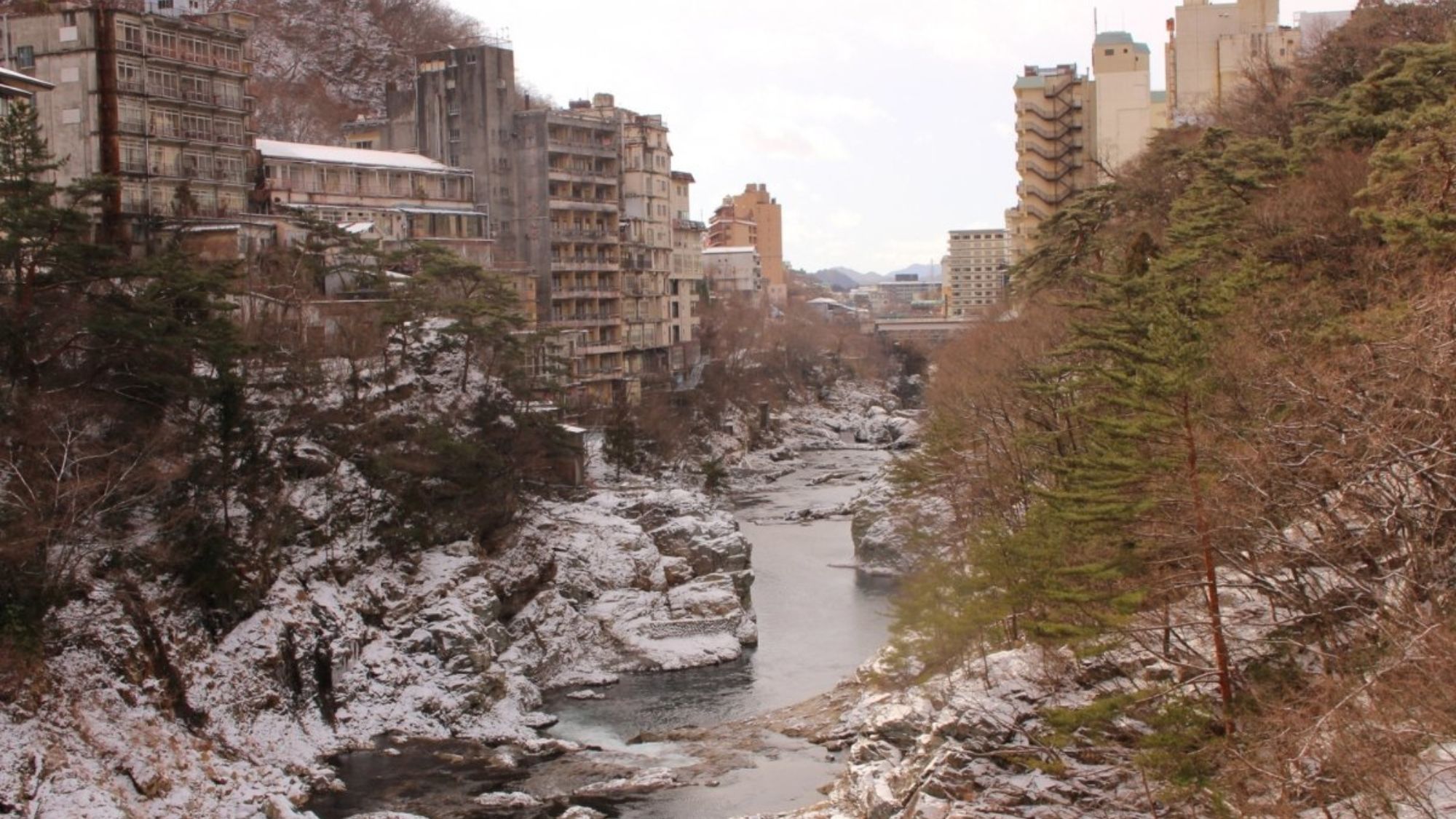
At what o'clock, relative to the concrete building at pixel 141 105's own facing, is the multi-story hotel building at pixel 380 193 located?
The multi-story hotel building is roughly at 9 o'clock from the concrete building.

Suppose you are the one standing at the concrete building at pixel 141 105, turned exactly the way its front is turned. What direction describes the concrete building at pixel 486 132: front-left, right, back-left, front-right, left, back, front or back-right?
left

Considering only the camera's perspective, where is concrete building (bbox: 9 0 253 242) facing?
facing the viewer and to the right of the viewer
